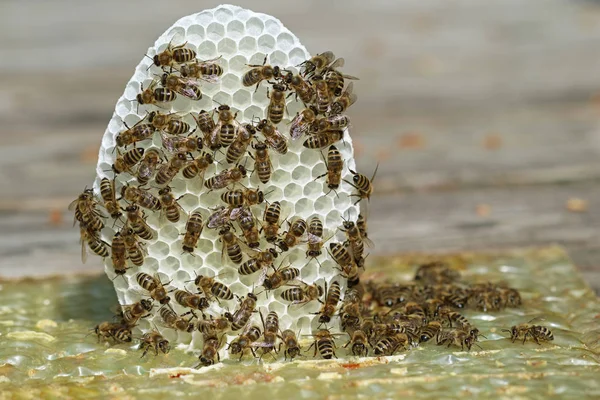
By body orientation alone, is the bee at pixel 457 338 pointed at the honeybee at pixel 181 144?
no

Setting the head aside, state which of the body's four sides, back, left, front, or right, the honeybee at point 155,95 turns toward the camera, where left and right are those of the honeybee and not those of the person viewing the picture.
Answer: left

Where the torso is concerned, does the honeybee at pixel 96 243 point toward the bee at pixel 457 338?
no

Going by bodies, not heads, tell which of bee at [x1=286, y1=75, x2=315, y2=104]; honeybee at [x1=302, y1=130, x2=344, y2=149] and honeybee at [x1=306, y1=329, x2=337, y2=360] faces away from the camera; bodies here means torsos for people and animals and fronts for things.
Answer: honeybee at [x1=306, y1=329, x2=337, y2=360]

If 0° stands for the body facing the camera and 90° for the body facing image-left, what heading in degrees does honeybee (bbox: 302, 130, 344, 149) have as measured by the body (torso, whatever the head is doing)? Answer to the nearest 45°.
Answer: approximately 270°

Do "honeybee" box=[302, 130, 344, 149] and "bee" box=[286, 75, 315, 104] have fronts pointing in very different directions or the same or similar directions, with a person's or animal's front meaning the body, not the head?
very different directions

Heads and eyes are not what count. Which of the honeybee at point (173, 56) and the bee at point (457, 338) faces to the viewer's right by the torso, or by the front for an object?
the bee

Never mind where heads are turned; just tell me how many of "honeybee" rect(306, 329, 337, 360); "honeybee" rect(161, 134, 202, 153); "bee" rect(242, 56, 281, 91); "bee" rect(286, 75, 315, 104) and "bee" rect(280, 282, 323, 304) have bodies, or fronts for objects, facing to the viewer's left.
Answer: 1

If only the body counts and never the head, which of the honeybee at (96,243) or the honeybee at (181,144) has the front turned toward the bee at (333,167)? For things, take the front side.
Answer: the honeybee at (181,144)
